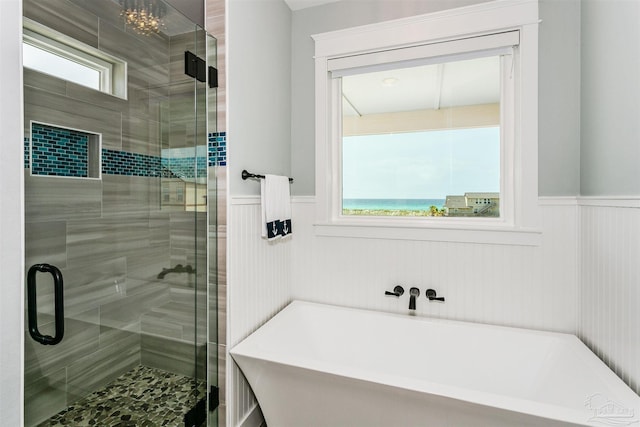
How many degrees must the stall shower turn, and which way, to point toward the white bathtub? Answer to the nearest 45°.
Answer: approximately 45° to its left

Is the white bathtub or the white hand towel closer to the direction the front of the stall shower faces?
the white bathtub

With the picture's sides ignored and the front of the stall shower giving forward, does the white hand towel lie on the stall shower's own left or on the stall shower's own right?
on the stall shower's own left

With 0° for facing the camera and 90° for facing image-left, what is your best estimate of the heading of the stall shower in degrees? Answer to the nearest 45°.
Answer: approximately 315°
